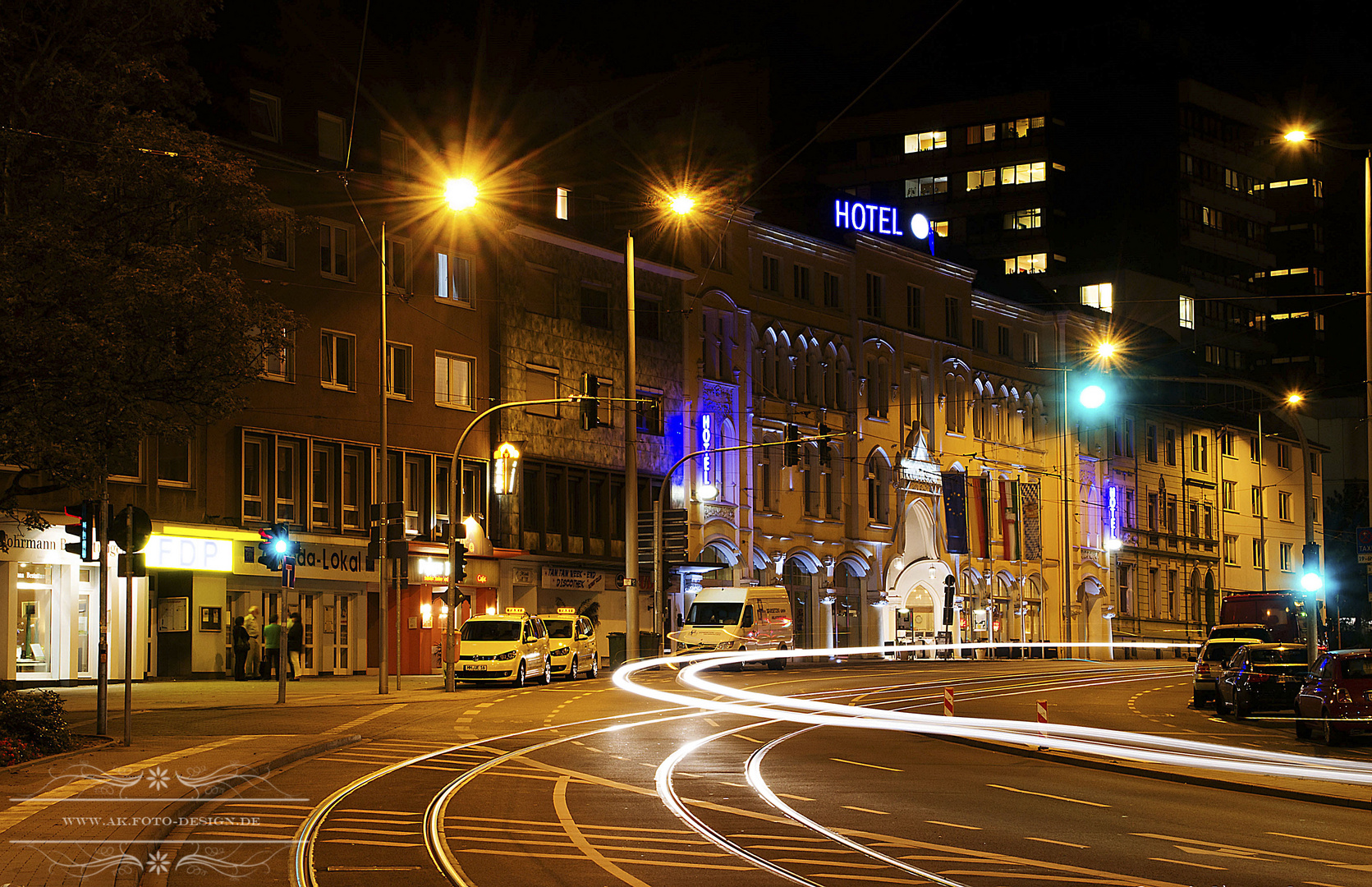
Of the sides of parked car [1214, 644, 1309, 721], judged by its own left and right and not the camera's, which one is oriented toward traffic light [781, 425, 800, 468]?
front
